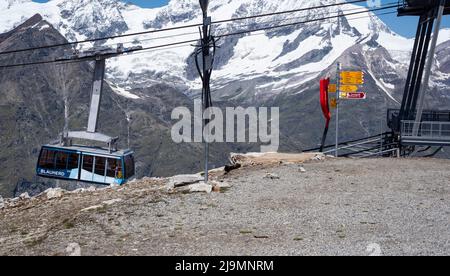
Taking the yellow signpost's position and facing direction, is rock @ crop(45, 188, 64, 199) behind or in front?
in front

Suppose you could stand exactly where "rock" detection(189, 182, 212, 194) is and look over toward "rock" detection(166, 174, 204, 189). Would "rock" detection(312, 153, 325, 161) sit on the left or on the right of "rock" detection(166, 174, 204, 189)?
right

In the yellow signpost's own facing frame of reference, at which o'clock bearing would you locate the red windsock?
The red windsock is roughly at 3 o'clock from the yellow signpost.

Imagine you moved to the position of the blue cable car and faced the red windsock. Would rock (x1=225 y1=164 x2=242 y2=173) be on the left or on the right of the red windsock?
right

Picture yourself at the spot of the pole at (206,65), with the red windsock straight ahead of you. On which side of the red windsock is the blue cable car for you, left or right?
left

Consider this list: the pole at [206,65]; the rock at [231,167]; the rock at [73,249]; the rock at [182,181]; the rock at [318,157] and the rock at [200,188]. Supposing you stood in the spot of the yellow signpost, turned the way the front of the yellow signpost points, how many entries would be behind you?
0

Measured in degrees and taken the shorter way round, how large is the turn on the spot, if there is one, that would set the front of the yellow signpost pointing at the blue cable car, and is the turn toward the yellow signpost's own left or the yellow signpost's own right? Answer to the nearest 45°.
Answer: approximately 90° to the yellow signpost's own right

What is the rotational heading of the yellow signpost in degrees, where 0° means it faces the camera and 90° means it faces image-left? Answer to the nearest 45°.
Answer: approximately 0°

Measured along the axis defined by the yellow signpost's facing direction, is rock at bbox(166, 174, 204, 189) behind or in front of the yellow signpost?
in front

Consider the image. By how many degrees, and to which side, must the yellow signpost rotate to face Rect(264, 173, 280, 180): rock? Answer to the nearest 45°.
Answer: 0° — it already faces it

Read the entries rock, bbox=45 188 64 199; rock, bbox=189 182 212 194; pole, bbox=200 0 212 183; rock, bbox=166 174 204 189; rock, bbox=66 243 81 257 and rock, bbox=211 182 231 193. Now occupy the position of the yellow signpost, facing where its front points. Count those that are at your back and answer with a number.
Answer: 0

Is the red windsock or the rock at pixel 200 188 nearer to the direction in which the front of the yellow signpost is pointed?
the rock

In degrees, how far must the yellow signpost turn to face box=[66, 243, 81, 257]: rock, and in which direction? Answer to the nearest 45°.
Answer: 0° — it already faces it
